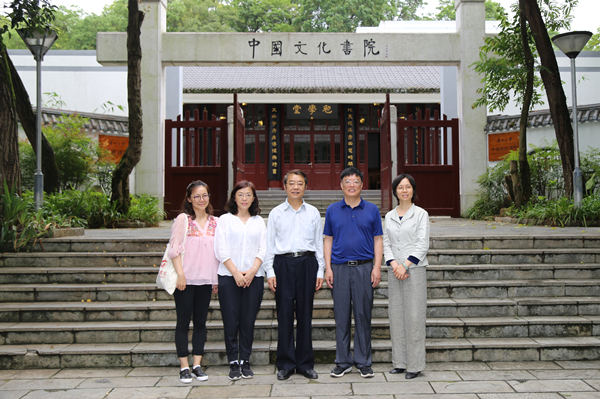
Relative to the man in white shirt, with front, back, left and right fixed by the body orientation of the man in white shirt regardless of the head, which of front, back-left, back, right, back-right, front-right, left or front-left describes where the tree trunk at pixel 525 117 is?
back-left

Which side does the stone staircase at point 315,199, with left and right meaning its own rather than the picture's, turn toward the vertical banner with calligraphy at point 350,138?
back

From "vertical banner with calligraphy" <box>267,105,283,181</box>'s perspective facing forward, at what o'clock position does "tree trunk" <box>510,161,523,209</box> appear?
The tree trunk is roughly at 11 o'clock from the vertical banner with calligraphy.

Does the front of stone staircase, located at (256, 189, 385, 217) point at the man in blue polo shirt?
yes

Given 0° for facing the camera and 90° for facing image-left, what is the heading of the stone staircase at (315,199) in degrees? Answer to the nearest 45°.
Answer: approximately 0°

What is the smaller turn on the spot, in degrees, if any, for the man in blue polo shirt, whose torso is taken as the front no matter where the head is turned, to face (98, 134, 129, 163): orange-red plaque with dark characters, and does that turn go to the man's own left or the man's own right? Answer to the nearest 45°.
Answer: approximately 135° to the man's own right

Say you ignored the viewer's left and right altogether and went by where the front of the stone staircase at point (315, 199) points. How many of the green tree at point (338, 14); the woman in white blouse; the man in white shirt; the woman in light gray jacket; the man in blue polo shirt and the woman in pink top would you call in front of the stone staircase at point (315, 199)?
5

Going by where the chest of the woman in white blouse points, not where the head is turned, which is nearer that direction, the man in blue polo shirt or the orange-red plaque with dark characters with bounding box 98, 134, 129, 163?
the man in blue polo shirt

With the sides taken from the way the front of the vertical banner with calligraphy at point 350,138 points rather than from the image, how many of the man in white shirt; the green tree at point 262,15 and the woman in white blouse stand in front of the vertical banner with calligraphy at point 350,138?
2

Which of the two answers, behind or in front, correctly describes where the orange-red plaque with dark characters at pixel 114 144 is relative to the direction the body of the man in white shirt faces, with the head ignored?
behind

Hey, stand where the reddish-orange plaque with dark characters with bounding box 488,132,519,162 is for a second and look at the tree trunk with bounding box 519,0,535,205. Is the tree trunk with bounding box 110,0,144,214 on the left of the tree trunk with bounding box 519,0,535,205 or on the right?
right
